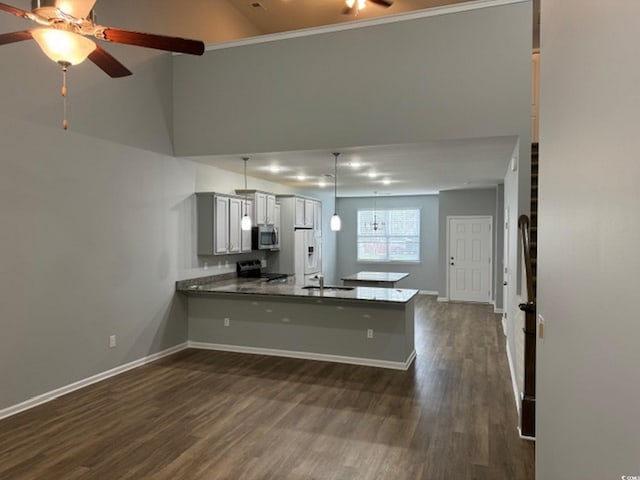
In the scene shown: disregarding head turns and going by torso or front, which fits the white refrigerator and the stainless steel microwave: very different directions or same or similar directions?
same or similar directions

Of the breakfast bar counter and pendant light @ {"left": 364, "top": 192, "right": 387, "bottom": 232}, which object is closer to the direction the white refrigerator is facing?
the breakfast bar counter

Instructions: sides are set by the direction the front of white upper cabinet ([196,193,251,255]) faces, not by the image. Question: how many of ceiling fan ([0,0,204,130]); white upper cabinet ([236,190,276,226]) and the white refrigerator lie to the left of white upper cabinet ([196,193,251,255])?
2

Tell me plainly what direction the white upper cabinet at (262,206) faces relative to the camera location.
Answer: facing the viewer and to the right of the viewer

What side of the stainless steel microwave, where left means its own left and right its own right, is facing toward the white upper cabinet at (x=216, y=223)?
right

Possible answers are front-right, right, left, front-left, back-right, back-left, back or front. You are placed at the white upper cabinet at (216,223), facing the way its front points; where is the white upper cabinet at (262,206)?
left

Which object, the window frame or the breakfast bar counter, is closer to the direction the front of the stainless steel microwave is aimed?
the breakfast bar counter

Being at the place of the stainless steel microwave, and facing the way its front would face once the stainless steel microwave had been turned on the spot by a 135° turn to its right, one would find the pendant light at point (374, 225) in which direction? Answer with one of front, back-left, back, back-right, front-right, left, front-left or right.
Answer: back-right

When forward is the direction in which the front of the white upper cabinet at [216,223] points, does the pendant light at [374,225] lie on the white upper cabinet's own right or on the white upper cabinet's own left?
on the white upper cabinet's own left

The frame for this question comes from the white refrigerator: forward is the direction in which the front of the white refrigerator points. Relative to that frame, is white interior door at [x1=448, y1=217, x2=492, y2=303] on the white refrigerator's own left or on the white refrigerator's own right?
on the white refrigerator's own left

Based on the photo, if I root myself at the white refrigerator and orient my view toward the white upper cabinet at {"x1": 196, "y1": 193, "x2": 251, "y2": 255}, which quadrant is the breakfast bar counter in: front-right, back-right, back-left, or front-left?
front-left

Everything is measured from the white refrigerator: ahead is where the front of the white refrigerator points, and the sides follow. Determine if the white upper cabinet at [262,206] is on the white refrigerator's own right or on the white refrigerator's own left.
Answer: on the white refrigerator's own right

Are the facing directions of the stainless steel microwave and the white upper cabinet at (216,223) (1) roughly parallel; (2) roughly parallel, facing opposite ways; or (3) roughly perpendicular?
roughly parallel

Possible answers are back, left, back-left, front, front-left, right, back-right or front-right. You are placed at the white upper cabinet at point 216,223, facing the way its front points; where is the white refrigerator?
left

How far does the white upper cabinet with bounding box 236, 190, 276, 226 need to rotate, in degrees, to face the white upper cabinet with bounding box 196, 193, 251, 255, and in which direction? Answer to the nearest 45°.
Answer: approximately 90° to its right

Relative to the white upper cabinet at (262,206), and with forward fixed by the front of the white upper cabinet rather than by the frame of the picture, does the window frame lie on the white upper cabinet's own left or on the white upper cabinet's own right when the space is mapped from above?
on the white upper cabinet's own left
